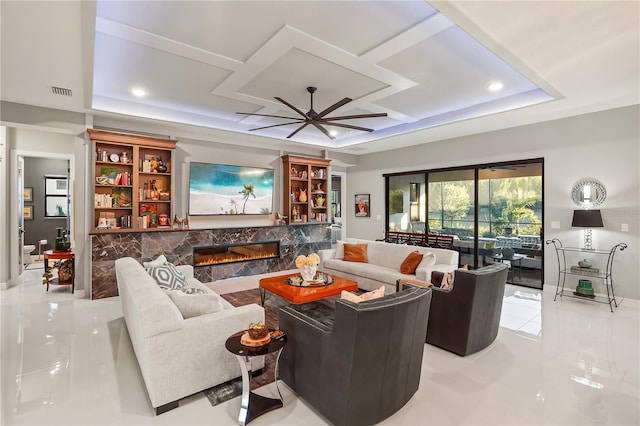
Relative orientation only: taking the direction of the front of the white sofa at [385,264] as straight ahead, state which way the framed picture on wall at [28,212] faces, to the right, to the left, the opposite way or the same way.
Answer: to the left

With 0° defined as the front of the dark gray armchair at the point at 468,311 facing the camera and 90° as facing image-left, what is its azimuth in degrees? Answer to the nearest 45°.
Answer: approximately 135°

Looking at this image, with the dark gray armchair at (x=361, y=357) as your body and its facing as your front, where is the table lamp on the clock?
The table lamp is roughly at 3 o'clock from the dark gray armchair.

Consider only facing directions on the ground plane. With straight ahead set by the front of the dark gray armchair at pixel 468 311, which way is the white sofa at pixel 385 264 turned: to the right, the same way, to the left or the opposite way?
to the left
